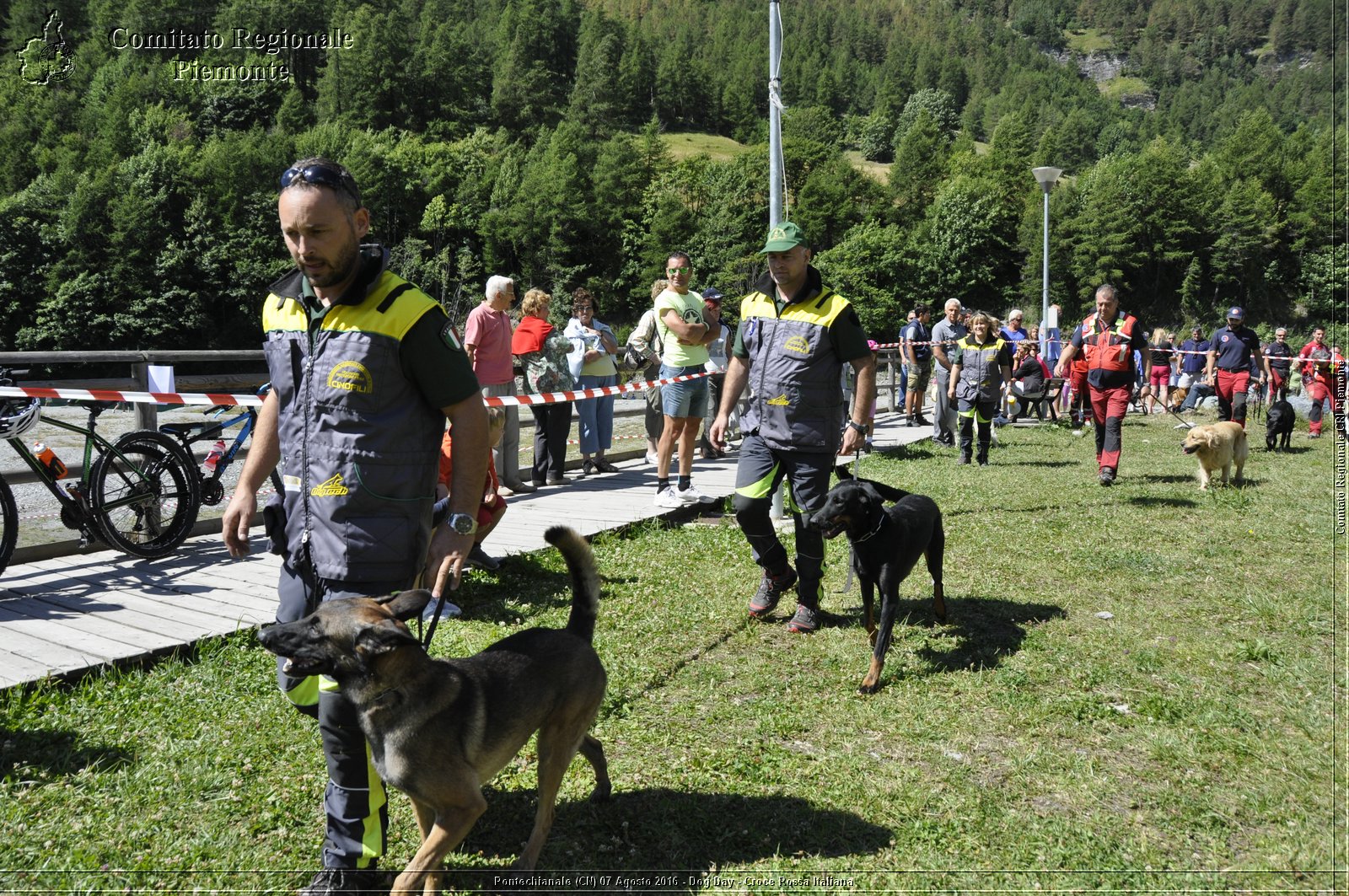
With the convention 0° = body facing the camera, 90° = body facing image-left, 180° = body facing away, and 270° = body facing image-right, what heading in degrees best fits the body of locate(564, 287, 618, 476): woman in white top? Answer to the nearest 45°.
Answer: approximately 0°

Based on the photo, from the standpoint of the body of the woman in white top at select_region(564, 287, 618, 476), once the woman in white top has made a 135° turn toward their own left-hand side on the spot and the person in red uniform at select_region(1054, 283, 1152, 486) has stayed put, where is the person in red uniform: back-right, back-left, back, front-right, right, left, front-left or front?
front-right

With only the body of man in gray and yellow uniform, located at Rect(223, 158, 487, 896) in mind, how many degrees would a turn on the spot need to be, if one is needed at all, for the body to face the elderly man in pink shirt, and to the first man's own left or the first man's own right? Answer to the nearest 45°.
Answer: approximately 135° to the first man's own right

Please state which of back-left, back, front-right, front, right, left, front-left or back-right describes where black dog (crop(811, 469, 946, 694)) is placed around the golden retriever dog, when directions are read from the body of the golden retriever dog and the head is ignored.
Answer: front-left

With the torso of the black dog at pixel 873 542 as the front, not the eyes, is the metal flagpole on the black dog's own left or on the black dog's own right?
on the black dog's own right

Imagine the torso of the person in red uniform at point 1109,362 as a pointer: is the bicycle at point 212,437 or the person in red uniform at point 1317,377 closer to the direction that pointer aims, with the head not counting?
the bicycle

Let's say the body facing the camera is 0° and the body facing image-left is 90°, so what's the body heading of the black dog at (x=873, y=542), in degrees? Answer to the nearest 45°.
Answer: approximately 45°

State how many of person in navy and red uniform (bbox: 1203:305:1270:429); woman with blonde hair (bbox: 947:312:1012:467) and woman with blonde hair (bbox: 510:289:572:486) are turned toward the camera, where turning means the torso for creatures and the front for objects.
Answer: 2

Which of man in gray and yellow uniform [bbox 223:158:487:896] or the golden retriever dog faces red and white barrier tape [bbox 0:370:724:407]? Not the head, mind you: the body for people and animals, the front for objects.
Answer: the golden retriever dog

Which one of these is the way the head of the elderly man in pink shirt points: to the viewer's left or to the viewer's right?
to the viewer's right

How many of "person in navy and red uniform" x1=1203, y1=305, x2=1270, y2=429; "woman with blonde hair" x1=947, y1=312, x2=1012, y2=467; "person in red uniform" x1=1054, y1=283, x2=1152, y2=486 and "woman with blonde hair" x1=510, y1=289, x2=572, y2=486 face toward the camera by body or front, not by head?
3

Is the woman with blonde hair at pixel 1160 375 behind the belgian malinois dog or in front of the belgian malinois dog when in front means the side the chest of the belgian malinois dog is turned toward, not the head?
behind

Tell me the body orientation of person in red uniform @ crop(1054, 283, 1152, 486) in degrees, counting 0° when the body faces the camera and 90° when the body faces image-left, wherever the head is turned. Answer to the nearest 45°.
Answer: approximately 0°

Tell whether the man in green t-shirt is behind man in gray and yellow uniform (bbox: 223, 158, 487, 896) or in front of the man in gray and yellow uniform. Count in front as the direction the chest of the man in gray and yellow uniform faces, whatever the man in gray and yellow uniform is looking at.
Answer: behind

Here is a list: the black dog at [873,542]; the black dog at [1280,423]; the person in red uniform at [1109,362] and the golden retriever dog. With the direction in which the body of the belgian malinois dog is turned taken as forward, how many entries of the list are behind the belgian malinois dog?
4
